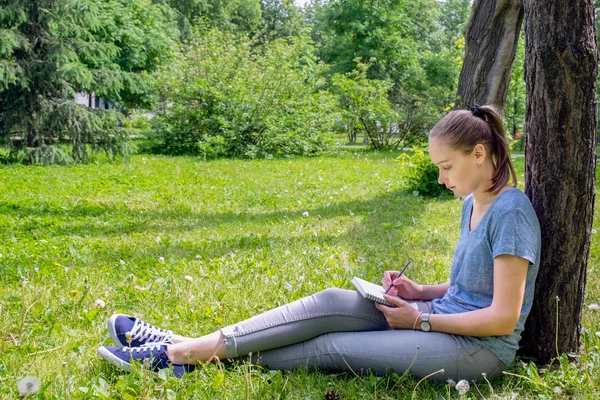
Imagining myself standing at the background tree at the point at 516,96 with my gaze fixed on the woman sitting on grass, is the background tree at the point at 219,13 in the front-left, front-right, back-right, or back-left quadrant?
back-right

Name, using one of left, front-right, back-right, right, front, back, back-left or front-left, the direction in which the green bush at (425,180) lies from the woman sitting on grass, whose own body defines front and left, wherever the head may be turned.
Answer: right

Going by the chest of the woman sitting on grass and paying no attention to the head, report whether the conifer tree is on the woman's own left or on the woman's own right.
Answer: on the woman's own right

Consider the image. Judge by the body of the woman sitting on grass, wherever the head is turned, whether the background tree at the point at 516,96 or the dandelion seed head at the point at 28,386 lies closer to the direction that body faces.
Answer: the dandelion seed head

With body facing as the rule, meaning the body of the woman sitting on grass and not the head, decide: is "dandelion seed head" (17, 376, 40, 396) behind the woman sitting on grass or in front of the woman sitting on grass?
in front

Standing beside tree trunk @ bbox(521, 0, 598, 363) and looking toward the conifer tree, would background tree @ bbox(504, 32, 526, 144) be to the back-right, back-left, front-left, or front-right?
front-right

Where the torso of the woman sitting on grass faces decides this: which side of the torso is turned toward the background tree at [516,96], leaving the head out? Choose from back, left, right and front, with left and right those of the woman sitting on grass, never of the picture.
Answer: right

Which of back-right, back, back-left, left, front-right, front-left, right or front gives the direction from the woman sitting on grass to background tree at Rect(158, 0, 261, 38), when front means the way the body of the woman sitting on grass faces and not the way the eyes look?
right

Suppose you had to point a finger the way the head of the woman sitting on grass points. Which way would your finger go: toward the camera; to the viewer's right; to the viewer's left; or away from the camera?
to the viewer's left

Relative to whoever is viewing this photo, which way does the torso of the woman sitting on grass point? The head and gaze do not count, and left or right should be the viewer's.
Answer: facing to the left of the viewer

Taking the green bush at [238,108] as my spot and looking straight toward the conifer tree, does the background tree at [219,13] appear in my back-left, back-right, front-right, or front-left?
back-right

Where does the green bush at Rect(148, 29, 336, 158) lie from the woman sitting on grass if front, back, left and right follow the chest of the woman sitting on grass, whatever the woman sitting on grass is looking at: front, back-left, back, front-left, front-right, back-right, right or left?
right

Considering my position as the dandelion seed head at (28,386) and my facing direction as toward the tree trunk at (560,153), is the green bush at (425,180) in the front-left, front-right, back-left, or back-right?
front-left
